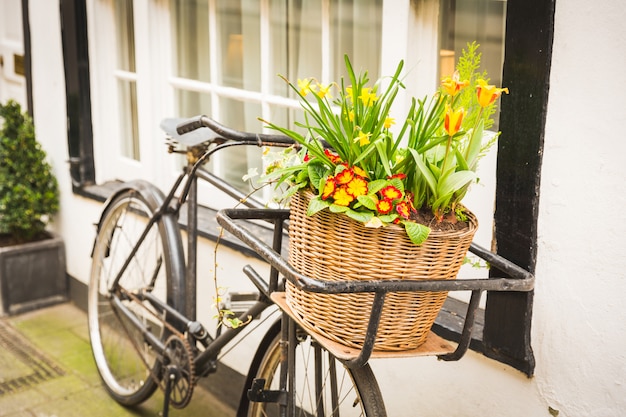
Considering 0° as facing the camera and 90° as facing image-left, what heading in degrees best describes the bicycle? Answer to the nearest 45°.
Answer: approximately 315°

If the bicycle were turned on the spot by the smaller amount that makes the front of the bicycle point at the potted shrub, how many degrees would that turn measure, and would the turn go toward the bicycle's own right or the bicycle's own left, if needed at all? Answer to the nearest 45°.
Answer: approximately 180°

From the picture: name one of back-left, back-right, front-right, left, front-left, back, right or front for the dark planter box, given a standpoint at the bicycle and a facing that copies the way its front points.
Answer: back
